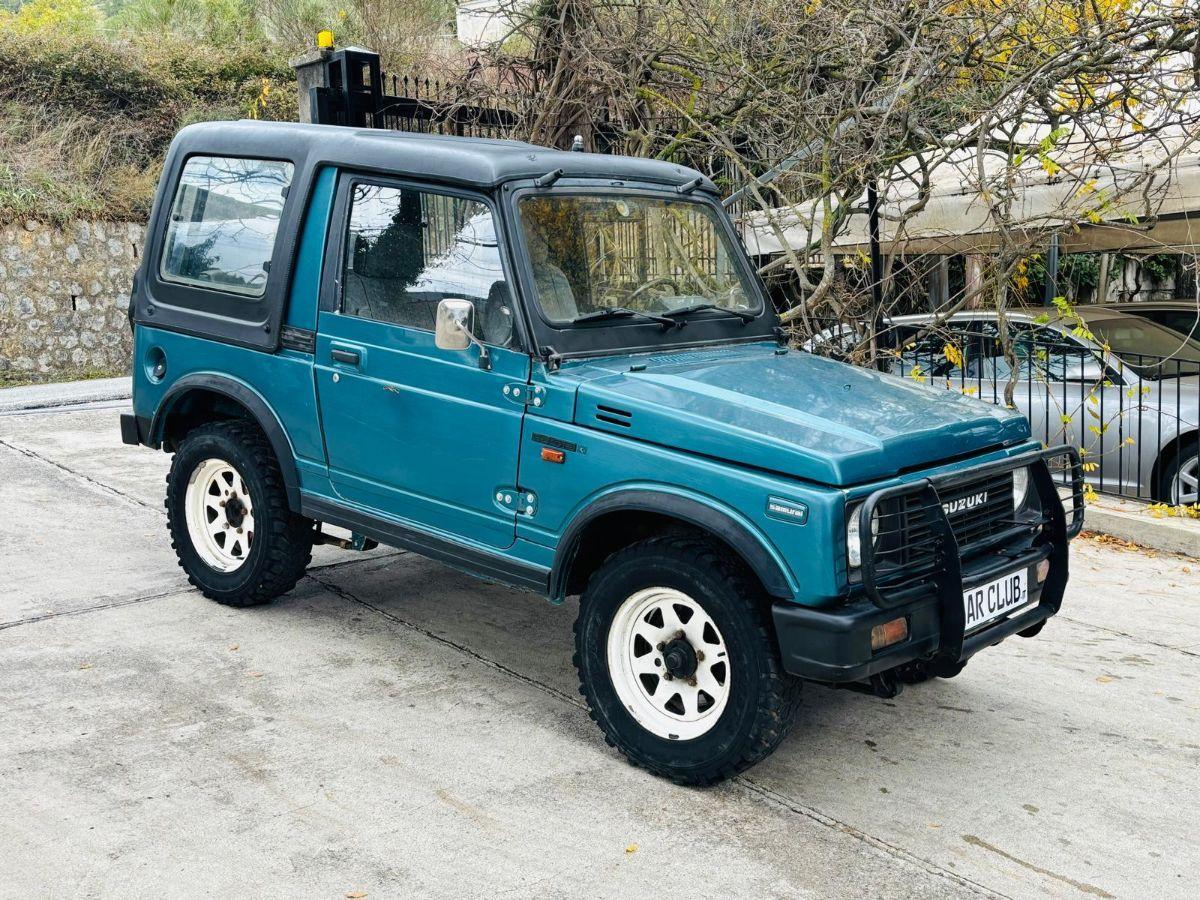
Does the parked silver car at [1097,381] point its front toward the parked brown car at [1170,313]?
no

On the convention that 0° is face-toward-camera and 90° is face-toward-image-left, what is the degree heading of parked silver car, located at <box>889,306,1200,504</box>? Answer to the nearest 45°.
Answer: approximately 315°

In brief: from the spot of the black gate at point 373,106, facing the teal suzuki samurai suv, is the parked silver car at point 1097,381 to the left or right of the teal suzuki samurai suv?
left

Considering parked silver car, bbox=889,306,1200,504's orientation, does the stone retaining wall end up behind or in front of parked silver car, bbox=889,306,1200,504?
behind

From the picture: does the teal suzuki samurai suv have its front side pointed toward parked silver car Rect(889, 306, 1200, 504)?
no

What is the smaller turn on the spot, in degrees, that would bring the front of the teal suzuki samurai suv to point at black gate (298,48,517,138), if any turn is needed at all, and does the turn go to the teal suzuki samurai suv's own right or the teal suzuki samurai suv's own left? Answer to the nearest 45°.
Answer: approximately 135° to the teal suzuki samurai suv's own left

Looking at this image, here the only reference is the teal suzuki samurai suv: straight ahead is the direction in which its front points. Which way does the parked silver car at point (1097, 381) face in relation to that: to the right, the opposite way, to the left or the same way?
the same way

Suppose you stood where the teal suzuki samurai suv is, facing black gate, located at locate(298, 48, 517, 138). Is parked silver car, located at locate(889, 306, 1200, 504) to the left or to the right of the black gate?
right

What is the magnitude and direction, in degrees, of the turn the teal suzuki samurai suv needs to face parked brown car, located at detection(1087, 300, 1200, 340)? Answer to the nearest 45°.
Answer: approximately 90° to its left

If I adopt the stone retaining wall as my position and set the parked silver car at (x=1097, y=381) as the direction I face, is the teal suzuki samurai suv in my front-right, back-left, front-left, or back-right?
front-right
